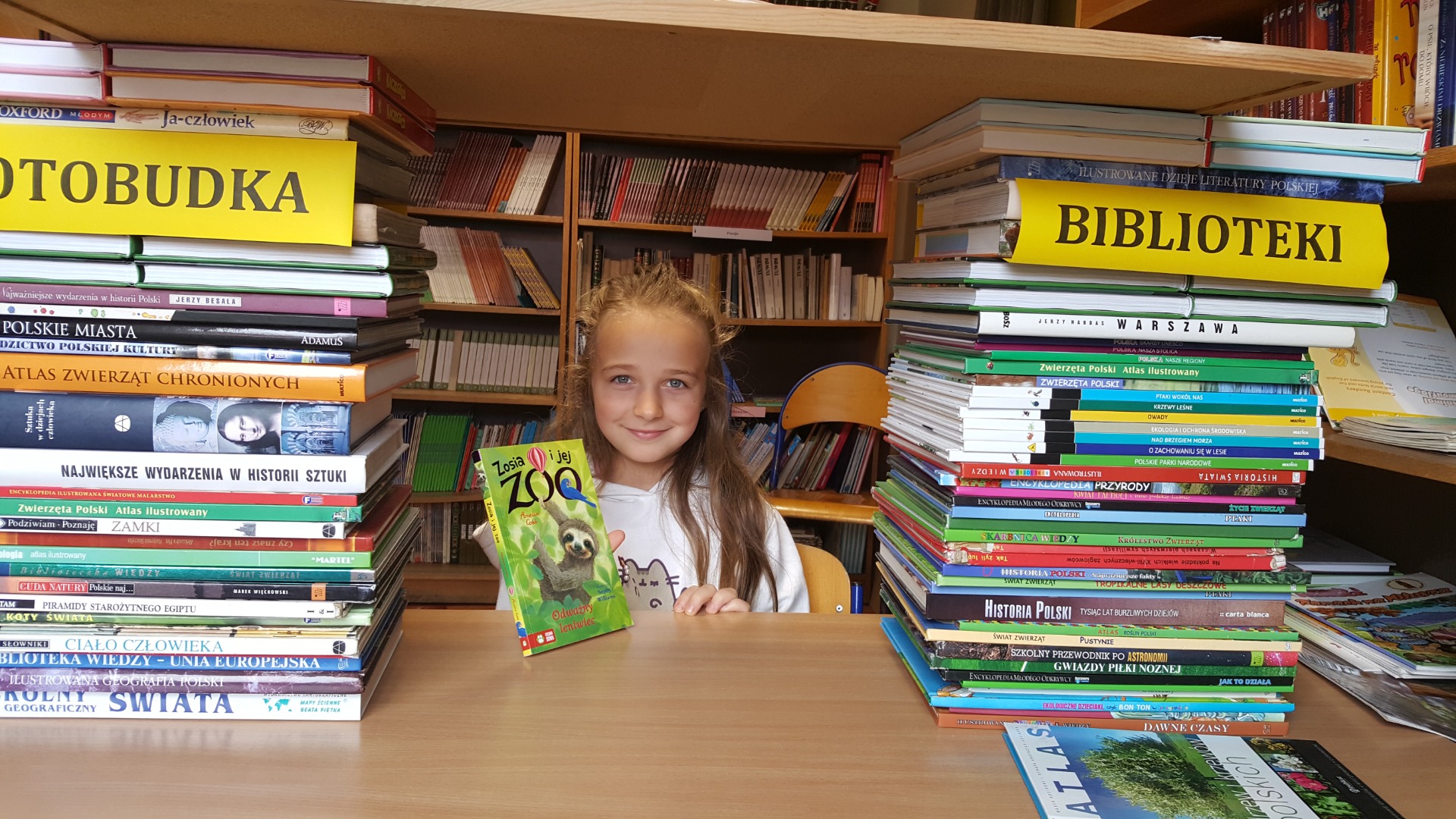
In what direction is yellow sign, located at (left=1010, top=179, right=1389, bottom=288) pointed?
toward the camera

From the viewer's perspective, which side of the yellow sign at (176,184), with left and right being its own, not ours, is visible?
front

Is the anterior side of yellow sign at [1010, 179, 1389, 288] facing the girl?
no

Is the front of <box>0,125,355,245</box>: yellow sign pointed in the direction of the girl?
no

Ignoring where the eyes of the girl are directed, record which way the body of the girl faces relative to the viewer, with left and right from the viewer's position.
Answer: facing the viewer

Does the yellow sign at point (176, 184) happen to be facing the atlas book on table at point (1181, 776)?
no

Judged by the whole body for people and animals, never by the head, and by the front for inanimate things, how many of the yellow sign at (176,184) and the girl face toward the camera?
2

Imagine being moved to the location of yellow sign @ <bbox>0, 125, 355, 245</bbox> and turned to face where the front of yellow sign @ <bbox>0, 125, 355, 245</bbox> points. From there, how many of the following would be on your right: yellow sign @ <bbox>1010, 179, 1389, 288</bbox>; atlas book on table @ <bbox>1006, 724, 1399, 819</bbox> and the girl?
0

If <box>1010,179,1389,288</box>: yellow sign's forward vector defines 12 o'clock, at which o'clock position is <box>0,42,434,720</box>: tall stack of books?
The tall stack of books is roughly at 2 o'clock from the yellow sign.

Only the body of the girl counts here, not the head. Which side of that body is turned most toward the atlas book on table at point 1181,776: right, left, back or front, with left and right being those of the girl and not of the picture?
front

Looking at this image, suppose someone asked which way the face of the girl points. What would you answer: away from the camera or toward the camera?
toward the camera

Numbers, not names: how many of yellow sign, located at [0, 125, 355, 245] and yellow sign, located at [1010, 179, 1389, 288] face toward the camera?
2

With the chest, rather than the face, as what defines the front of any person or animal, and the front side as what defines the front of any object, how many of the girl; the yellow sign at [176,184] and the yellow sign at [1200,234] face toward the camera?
3

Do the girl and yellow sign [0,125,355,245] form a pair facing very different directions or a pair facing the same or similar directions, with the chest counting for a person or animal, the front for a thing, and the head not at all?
same or similar directions
